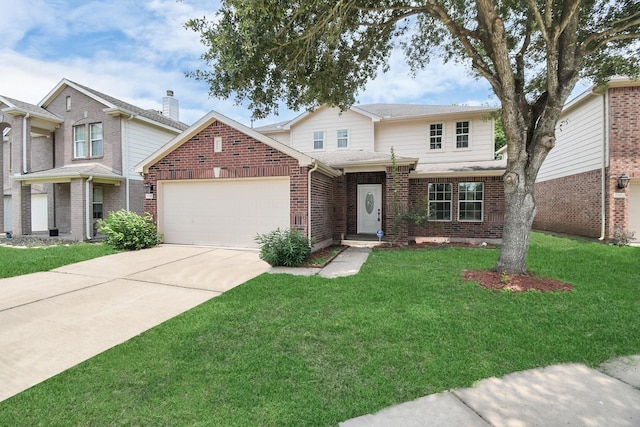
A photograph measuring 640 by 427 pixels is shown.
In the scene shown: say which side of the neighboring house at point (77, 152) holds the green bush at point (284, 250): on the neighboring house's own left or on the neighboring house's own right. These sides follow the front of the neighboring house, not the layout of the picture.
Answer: on the neighboring house's own left

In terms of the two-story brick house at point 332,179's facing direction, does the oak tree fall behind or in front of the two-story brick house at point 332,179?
in front

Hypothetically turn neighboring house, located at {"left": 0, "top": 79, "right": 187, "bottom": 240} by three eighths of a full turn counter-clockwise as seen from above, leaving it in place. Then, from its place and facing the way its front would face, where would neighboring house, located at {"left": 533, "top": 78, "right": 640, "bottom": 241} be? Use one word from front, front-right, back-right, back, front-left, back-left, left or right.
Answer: front-right

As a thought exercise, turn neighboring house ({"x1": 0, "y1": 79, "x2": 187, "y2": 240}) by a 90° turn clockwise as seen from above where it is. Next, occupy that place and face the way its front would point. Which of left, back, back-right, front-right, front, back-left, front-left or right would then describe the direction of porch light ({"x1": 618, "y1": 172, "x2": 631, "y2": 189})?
back

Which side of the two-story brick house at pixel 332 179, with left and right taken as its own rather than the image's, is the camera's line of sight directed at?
front

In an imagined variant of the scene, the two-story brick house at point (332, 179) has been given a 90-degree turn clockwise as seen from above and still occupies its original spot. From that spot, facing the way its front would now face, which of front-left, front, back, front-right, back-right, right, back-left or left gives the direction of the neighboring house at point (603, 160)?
back

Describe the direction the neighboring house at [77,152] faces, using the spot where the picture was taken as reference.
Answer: facing the viewer and to the left of the viewer

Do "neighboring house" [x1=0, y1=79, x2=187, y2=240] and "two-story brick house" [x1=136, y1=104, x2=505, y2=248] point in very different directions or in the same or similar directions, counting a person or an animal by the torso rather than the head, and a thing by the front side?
same or similar directions

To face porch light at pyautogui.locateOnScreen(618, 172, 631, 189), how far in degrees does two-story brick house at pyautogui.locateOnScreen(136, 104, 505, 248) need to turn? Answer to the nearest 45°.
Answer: approximately 90° to its left

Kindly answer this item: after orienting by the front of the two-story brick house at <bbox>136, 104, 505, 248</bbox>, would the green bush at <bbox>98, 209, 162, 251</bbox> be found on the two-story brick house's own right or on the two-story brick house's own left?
on the two-story brick house's own right

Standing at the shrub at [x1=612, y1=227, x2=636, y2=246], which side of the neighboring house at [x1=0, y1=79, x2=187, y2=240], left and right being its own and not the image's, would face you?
left

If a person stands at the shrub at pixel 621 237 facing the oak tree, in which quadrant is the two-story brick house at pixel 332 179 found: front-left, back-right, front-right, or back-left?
front-right

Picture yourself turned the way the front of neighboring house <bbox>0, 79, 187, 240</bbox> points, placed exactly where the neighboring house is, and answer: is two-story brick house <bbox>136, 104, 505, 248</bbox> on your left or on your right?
on your left

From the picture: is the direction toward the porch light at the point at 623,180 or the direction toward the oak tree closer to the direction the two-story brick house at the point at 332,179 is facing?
the oak tree

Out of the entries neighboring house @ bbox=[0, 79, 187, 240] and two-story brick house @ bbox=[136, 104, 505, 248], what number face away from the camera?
0
